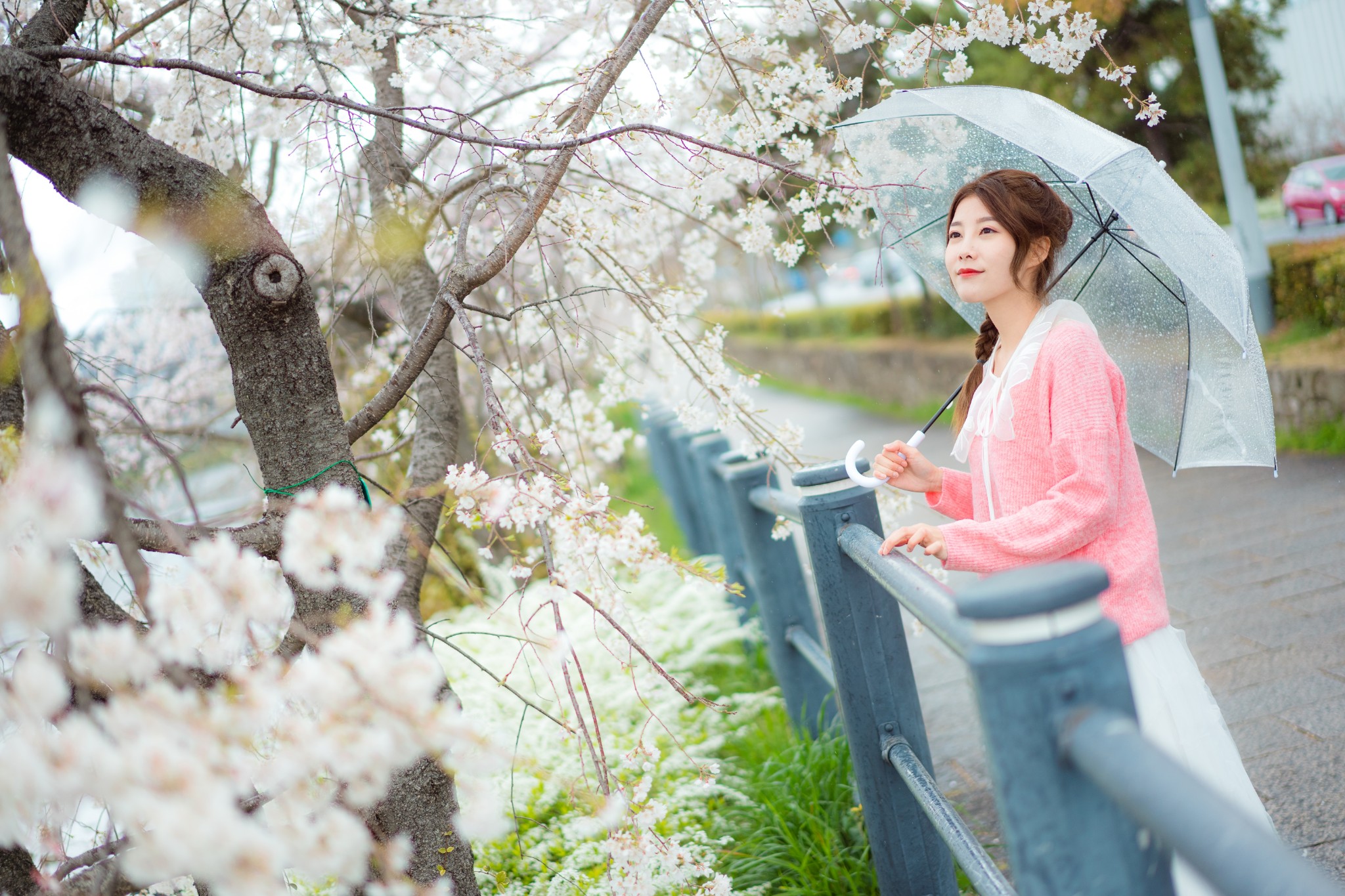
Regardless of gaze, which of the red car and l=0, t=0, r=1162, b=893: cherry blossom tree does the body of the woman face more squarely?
the cherry blossom tree

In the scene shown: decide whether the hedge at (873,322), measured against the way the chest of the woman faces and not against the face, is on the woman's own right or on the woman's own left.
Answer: on the woman's own right

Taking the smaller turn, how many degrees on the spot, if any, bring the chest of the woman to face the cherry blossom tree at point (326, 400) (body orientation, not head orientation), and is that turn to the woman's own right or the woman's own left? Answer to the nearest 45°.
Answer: approximately 45° to the woman's own right

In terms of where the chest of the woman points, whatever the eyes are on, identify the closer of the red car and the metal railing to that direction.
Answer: the metal railing

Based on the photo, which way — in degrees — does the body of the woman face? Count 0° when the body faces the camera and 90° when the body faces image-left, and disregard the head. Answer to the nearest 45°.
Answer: approximately 45°

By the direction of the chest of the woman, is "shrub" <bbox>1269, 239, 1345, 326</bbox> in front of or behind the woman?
behind

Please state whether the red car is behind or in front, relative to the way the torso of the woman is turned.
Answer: behind

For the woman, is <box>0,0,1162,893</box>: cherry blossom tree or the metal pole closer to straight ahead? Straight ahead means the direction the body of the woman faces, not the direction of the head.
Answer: the cherry blossom tree
